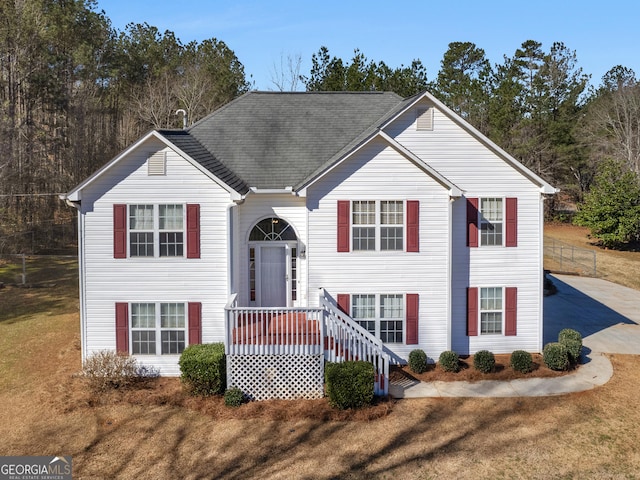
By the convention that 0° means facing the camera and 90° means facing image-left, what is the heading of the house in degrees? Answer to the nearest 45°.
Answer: approximately 0°

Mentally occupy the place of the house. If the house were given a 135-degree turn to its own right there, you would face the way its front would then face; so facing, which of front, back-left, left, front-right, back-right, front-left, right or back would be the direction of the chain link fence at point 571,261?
right

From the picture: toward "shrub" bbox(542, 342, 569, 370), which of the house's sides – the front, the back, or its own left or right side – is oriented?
left

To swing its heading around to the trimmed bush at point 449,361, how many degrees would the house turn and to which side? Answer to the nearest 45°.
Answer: approximately 90° to its left

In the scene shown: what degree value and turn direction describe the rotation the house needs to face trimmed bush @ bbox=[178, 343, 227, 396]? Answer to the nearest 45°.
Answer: approximately 45° to its right

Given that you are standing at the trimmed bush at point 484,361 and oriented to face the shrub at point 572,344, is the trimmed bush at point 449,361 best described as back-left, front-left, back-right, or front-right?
back-left

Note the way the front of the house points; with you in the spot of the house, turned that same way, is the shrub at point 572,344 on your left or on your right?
on your left

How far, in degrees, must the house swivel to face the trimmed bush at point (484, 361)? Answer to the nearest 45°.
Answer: approximately 90° to its left

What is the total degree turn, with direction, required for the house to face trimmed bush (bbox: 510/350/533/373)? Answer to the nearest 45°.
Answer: approximately 90° to its left
